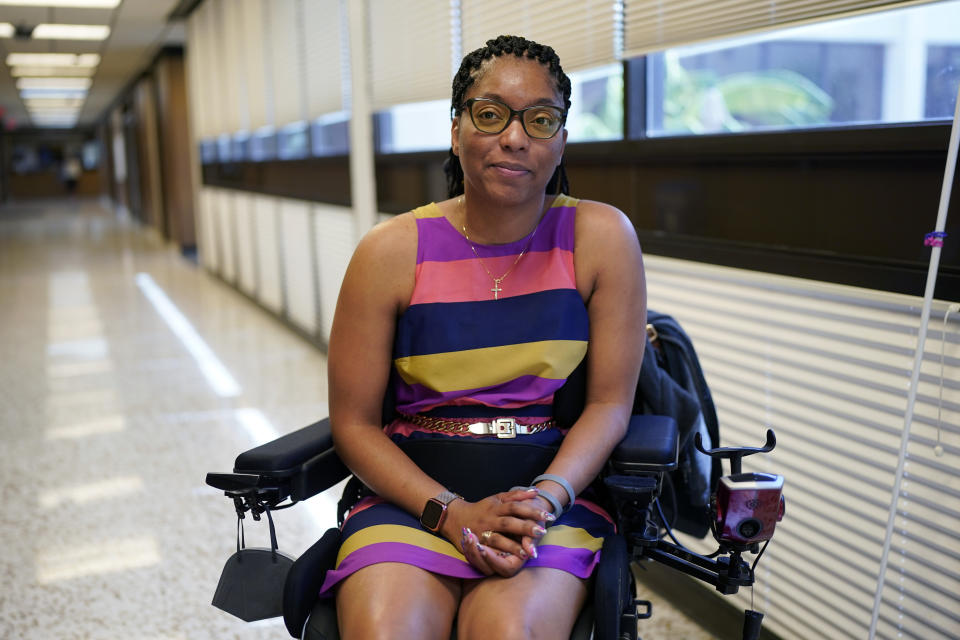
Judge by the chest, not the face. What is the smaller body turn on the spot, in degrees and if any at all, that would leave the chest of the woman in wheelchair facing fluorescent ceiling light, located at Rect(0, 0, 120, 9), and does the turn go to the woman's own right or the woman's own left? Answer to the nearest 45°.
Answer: approximately 135° to the woman's own right

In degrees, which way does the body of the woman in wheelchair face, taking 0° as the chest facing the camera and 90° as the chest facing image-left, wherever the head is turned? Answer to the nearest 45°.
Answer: approximately 0°

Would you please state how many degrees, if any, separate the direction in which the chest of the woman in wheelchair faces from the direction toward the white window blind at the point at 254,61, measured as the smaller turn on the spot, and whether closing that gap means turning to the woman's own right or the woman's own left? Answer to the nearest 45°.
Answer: approximately 180°

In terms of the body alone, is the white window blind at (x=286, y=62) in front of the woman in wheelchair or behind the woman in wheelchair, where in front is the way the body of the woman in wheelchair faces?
behind

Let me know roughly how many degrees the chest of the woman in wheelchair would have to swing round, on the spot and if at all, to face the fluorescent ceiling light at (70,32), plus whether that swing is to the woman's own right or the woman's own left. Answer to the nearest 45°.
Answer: approximately 135° to the woman's own right

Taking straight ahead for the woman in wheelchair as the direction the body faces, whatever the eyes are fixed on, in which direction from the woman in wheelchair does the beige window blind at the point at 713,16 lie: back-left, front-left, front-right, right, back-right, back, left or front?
back-left

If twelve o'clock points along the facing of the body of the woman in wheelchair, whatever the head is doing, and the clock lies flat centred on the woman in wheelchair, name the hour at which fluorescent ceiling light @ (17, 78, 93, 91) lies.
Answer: The fluorescent ceiling light is roughly at 5 o'clock from the woman in wheelchair.

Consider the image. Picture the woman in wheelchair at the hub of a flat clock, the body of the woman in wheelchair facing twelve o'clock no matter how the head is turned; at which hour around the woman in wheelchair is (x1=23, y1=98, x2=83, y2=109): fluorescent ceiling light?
The fluorescent ceiling light is roughly at 5 o'clock from the woman in wheelchair.

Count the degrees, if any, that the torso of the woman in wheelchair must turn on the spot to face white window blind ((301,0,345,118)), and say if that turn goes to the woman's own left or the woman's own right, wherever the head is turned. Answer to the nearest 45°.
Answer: approximately 180°
